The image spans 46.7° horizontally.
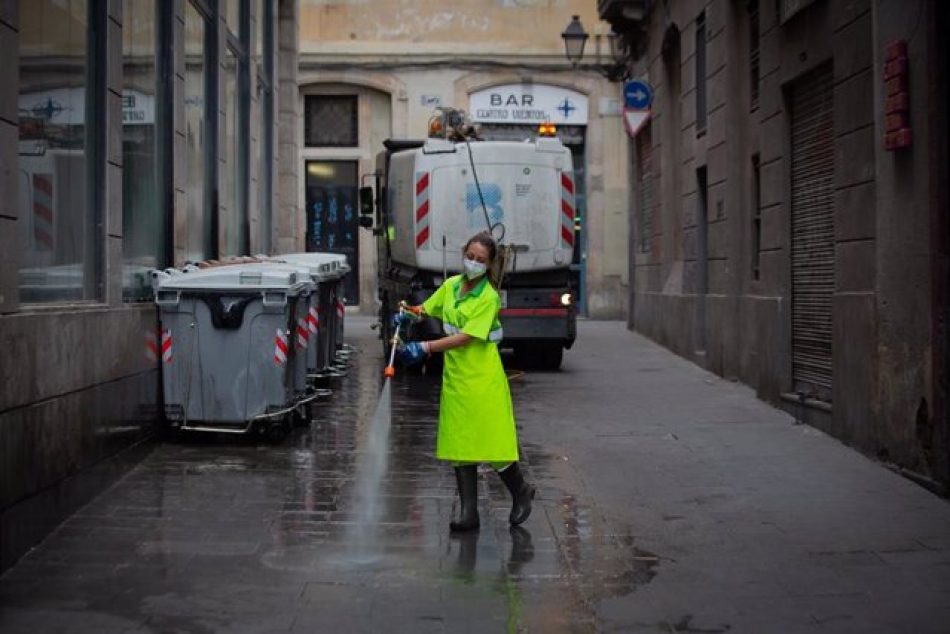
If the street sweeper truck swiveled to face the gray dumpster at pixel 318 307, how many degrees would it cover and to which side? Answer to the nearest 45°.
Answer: approximately 135° to its left

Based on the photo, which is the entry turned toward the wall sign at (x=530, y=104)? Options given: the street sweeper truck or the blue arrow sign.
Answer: the street sweeper truck

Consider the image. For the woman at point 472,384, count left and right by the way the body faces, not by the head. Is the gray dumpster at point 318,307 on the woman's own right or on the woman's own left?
on the woman's own right

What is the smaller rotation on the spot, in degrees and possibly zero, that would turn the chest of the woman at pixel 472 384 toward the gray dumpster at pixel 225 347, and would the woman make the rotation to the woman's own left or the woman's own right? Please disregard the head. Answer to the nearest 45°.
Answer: approximately 90° to the woman's own right

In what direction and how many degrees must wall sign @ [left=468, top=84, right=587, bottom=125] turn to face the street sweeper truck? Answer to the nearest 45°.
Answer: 0° — it already faces it

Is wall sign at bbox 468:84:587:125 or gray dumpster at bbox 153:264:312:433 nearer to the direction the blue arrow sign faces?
the gray dumpster

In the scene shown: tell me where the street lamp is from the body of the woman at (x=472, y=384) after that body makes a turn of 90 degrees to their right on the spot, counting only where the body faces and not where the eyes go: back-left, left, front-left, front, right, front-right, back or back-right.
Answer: front-right

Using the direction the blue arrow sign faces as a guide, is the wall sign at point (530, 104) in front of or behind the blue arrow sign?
behind

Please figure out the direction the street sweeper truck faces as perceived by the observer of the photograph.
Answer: facing away from the viewer

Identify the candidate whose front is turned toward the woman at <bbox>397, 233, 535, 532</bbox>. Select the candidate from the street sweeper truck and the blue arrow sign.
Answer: the blue arrow sign

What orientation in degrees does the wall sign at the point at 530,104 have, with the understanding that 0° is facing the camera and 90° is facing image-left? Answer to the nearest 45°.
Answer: approximately 0°

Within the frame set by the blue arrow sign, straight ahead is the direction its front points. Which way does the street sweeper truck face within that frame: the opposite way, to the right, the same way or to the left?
the opposite way

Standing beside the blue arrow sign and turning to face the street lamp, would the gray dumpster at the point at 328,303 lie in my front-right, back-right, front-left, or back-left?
back-left

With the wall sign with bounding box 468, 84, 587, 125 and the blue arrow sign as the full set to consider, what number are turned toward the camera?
2

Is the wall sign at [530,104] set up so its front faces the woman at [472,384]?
yes

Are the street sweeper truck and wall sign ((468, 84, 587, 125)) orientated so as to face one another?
yes
